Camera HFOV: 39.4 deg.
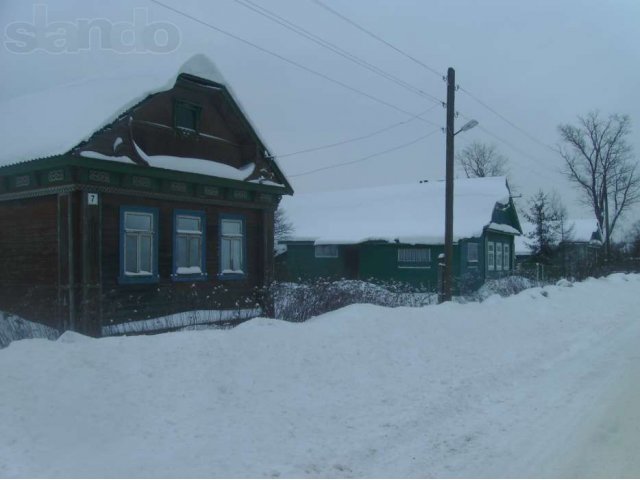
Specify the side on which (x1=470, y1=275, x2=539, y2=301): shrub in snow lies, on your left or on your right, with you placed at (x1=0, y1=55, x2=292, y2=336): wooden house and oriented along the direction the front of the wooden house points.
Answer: on your left

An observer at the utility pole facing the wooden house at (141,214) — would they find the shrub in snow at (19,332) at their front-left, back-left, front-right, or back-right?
front-left

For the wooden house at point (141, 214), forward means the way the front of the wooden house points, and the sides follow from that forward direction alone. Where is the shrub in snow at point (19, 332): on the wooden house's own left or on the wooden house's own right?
on the wooden house's own right

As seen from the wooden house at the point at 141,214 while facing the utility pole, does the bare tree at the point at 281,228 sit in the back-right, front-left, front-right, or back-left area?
front-left

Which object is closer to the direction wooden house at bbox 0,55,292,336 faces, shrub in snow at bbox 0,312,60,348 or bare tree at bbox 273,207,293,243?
the shrub in snow

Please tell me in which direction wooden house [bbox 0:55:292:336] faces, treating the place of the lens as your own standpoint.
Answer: facing the viewer and to the right of the viewer

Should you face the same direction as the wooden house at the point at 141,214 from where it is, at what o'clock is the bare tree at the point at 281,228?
The bare tree is roughly at 8 o'clock from the wooden house.

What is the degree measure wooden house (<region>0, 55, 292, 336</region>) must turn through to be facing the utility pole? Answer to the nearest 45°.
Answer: approximately 45° to its left

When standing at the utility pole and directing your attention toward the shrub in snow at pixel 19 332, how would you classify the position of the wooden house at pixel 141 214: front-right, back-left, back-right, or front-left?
front-right
